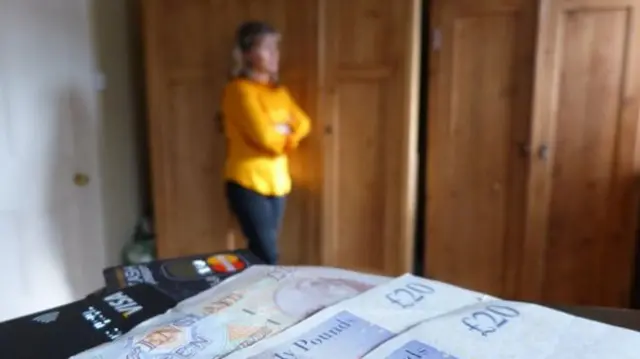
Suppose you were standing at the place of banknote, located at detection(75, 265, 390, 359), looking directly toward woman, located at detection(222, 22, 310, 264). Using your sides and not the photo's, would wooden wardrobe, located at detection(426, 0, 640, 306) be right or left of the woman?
right

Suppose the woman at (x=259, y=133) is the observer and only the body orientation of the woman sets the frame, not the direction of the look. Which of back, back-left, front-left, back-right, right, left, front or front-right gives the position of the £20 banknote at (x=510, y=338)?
front-right

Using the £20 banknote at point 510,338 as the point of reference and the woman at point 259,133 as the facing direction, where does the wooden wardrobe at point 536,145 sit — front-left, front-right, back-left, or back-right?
front-right

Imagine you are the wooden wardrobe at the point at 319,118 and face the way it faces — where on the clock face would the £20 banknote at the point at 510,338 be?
The £20 banknote is roughly at 12 o'clock from the wooden wardrobe.

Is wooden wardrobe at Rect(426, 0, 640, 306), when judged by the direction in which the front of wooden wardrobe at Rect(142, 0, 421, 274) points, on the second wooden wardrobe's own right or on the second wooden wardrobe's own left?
on the second wooden wardrobe's own left

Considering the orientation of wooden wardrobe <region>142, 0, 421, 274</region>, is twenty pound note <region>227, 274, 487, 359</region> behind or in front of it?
in front

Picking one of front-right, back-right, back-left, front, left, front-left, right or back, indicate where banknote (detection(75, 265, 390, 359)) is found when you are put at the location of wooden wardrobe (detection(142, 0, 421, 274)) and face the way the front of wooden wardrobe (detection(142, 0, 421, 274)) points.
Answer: front

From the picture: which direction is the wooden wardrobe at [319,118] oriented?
toward the camera

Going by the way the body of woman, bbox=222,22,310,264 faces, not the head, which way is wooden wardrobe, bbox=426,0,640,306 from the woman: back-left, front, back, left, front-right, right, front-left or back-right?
front-left

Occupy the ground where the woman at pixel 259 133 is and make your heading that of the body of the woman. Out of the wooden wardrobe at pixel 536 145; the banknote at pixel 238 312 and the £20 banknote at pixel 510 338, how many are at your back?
0

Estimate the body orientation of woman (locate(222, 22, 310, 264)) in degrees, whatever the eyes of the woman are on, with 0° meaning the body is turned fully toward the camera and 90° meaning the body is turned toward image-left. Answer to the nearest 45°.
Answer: approximately 315°

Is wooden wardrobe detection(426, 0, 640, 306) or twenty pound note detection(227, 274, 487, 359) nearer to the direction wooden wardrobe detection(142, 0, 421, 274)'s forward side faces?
the twenty pound note

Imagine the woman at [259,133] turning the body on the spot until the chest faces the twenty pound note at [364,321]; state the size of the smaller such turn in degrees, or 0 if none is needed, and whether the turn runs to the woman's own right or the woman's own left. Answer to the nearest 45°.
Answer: approximately 45° to the woman's own right
